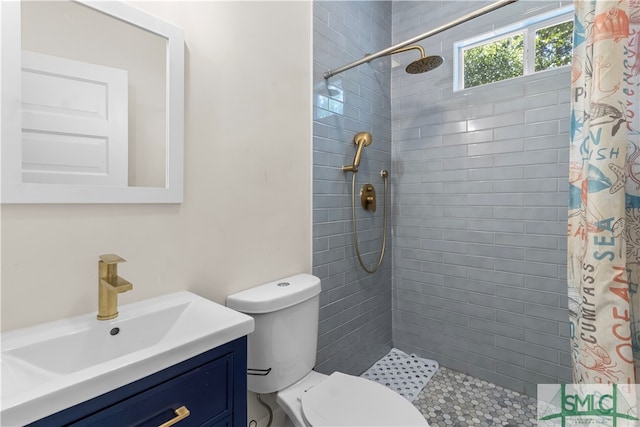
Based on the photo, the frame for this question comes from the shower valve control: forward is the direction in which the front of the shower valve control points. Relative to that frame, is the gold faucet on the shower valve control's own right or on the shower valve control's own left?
on the shower valve control's own right

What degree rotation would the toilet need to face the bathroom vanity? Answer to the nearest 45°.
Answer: approximately 90° to its right

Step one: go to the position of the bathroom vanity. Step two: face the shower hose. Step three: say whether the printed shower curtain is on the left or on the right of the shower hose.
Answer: right

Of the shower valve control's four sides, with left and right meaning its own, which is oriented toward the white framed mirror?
right

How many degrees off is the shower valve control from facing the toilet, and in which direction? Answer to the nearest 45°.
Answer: approximately 45° to its right

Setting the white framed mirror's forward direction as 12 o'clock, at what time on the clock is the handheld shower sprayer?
The handheld shower sprayer is roughly at 10 o'clock from the white framed mirror.

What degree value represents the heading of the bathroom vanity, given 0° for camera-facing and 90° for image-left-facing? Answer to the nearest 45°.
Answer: approximately 315°

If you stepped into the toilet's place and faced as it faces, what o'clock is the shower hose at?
The shower hose is roughly at 8 o'clock from the toilet.
